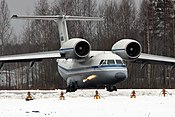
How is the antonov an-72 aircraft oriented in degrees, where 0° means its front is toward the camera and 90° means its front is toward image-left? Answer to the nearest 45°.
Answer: approximately 315°
